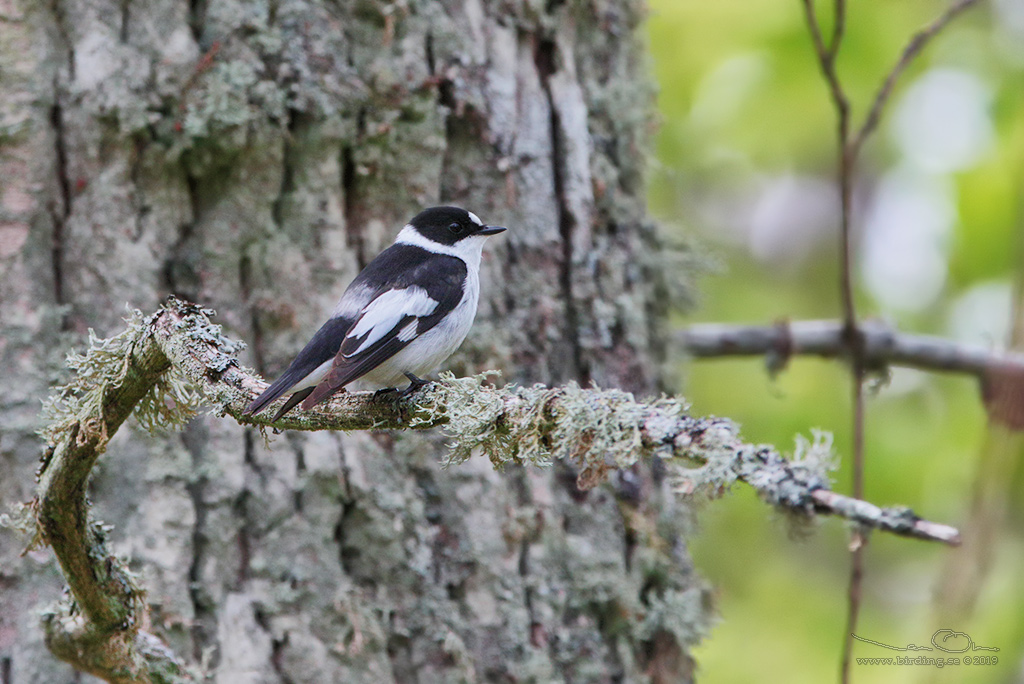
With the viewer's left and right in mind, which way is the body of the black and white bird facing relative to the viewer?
facing to the right of the viewer

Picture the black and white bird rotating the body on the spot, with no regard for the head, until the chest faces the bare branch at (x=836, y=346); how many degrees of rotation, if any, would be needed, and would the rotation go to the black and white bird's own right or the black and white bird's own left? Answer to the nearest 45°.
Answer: approximately 45° to the black and white bird's own left
